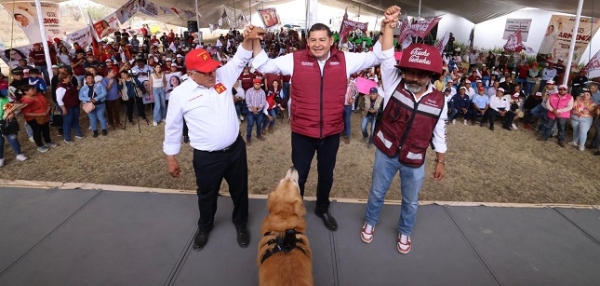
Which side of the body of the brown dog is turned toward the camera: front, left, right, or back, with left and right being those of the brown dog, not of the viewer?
back

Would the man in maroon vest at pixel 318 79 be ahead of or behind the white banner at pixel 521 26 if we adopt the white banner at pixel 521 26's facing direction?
ahead

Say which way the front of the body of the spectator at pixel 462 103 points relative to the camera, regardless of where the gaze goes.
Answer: toward the camera

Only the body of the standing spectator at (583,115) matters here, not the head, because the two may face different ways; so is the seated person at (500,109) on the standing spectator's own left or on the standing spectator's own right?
on the standing spectator's own right

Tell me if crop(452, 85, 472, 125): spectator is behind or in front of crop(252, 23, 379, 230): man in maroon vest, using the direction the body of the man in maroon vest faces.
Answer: behind

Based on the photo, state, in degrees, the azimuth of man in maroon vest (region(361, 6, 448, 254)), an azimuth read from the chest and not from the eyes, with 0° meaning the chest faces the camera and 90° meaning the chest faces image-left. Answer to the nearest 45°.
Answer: approximately 0°

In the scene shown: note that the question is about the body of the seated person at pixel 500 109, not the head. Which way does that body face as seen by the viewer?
toward the camera

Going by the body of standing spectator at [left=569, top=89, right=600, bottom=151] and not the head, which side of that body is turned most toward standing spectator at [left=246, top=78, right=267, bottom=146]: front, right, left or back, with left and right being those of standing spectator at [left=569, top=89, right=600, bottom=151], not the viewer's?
front
